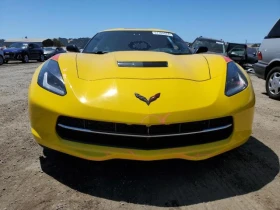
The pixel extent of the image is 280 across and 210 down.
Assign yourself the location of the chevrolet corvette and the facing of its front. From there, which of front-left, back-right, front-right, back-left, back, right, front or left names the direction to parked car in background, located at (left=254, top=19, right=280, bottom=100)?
back-left

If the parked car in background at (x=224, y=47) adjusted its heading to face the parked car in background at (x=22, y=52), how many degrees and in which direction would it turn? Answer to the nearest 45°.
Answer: approximately 45° to its right

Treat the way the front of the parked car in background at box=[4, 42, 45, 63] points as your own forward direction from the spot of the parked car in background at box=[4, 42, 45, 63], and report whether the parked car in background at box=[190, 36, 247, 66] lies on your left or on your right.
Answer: on your left

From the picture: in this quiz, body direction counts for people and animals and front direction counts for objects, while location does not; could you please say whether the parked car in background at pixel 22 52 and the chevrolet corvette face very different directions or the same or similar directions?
same or similar directions

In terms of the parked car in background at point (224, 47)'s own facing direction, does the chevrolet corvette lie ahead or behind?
ahead

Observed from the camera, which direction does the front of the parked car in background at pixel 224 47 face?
facing the viewer and to the left of the viewer

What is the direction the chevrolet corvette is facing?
toward the camera

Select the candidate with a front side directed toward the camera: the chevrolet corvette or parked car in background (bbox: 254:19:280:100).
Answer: the chevrolet corvette

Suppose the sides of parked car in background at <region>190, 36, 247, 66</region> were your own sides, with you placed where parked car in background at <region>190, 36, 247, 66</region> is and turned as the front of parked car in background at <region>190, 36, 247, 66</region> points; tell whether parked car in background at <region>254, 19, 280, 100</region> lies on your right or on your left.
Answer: on your left

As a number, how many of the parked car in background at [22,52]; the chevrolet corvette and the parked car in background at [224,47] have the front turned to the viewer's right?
0

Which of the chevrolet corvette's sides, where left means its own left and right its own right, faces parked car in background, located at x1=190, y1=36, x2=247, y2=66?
back

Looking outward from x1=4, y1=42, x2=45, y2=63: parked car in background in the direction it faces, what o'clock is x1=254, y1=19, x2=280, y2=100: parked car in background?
x1=254, y1=19, x2=280, y2=100: parked car in background is roughly at 10 o'clock from x1=4, y1=42, x2=45, y2=63: parked car in background.
